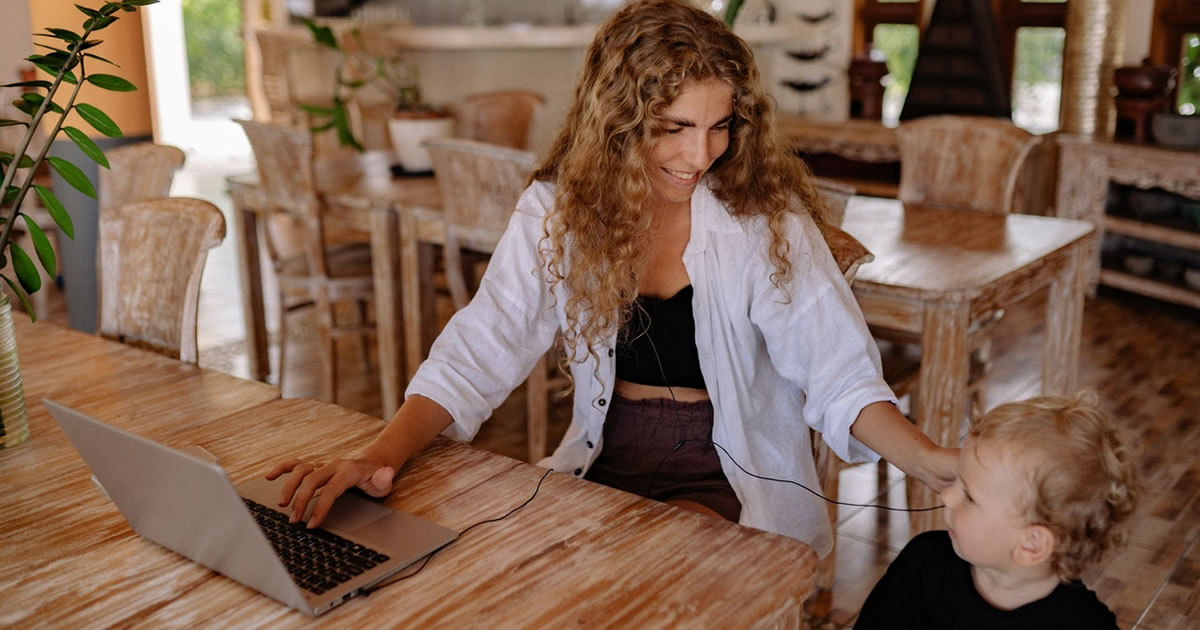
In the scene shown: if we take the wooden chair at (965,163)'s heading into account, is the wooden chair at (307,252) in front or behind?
in front

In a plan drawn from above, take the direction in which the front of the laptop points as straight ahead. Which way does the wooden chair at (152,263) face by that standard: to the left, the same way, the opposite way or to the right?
the opposite way

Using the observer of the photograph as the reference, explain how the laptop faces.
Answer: facing away from the viewer and to the right of the viewer

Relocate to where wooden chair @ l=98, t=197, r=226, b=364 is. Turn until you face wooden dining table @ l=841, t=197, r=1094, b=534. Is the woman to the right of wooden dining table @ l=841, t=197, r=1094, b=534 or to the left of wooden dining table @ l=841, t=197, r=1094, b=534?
right

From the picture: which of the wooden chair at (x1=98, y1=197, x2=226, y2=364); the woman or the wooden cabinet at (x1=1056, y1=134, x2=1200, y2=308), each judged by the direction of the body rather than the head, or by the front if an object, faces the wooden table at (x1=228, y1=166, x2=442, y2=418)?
the wooden cabinet

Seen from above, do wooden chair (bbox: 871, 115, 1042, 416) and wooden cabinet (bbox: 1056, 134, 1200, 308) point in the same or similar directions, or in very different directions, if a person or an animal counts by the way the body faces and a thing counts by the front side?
same or similar directions

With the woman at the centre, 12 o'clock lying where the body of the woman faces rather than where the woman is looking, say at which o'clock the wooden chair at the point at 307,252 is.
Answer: The wooden chair is roughly at 5 o'clock from the woman.

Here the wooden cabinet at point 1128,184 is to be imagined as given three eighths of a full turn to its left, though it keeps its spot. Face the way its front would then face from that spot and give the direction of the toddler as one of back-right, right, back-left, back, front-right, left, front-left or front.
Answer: right

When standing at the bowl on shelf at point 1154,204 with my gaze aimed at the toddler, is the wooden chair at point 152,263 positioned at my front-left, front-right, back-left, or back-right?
front-right

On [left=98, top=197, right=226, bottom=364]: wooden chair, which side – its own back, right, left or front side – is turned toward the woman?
left

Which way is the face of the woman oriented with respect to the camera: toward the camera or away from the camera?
toward the camera

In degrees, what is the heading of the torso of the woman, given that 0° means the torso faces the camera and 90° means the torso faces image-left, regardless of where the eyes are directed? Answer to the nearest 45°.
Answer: approximately 0°

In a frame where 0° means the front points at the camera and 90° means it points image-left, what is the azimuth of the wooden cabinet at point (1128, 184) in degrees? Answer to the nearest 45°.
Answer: approximately 45°

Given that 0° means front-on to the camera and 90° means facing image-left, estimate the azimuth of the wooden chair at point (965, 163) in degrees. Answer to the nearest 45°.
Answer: approximately 45°

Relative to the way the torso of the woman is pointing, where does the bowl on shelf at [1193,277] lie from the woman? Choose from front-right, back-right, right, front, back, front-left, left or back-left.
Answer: back-left

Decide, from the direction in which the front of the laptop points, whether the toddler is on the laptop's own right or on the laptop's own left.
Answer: on the laptop's own right

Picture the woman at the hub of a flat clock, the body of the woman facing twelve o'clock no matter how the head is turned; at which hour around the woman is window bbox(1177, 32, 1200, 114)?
The window is roughly at 7 o'clock from the woman.
